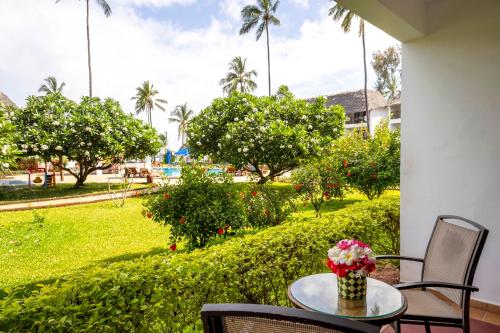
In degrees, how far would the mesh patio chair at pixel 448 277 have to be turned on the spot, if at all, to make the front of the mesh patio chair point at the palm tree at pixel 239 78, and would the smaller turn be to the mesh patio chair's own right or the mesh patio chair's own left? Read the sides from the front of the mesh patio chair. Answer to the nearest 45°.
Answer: approximately 90° to the mesh patio chair's own right

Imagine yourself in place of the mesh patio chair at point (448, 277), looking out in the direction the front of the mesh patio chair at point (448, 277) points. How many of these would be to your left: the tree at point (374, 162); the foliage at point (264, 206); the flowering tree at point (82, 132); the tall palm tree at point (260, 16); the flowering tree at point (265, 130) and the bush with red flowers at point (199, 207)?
0

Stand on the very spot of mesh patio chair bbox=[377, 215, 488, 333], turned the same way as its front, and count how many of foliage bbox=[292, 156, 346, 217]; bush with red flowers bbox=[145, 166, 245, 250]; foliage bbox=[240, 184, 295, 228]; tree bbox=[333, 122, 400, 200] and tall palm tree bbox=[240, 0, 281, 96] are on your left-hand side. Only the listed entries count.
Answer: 0

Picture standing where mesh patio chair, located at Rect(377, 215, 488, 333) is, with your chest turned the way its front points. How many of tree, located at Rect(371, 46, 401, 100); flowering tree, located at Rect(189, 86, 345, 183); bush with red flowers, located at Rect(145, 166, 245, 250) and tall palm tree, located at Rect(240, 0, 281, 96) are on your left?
0

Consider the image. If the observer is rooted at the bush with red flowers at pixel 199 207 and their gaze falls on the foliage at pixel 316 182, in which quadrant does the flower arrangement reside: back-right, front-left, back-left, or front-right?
back-right

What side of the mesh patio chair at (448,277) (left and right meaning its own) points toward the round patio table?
front

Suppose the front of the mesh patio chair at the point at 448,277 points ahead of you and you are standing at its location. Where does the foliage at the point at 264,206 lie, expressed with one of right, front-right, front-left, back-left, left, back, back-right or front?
right

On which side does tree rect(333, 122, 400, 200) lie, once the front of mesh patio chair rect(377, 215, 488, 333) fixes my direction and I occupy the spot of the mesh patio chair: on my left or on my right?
on my right

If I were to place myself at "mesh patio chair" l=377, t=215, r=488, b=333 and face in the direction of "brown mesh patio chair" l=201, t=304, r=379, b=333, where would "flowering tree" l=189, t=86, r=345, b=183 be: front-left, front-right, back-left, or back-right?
back-right

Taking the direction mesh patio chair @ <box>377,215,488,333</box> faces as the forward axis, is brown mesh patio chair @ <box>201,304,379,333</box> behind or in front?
in front

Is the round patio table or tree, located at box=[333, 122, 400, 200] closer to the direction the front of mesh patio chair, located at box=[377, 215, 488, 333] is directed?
the round patio table

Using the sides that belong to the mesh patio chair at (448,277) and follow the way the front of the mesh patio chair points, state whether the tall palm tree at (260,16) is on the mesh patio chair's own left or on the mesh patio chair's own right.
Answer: on the mesh patio chair's own right

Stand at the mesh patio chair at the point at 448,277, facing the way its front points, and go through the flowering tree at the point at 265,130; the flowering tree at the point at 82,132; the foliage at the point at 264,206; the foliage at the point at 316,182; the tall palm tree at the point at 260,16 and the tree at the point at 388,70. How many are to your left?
0

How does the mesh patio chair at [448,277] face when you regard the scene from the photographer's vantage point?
facing the viewer and to the left of the viewer

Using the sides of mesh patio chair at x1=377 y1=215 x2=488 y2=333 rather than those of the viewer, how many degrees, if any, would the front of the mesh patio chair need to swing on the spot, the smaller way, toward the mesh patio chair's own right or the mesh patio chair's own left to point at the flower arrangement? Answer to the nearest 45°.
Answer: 0° — it already faces it

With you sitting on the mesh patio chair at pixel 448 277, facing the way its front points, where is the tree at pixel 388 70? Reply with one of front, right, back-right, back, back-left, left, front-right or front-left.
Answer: back-right

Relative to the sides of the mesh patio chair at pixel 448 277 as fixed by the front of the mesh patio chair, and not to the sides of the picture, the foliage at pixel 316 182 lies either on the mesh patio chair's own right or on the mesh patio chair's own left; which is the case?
on the mesh patio chair's own right
